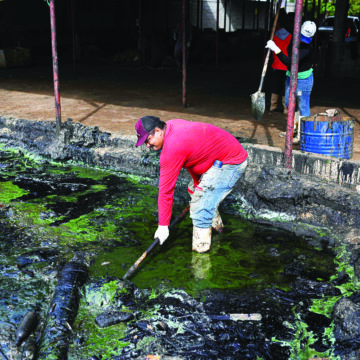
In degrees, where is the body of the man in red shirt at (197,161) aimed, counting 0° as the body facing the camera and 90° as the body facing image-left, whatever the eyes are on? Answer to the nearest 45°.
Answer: approximately 90°

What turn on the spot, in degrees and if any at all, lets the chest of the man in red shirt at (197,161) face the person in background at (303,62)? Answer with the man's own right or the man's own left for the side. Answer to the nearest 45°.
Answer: approximately 135° to the man's own right

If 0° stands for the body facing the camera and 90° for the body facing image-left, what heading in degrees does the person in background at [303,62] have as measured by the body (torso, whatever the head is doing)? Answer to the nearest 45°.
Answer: approximately 135°

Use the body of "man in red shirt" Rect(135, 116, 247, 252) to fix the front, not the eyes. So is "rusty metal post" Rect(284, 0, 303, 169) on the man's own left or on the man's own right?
on the man's own right

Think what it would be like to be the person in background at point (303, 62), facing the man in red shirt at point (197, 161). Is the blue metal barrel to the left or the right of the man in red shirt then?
left

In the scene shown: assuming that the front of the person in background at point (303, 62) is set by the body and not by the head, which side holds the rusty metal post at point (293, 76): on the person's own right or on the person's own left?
on the person's own left
